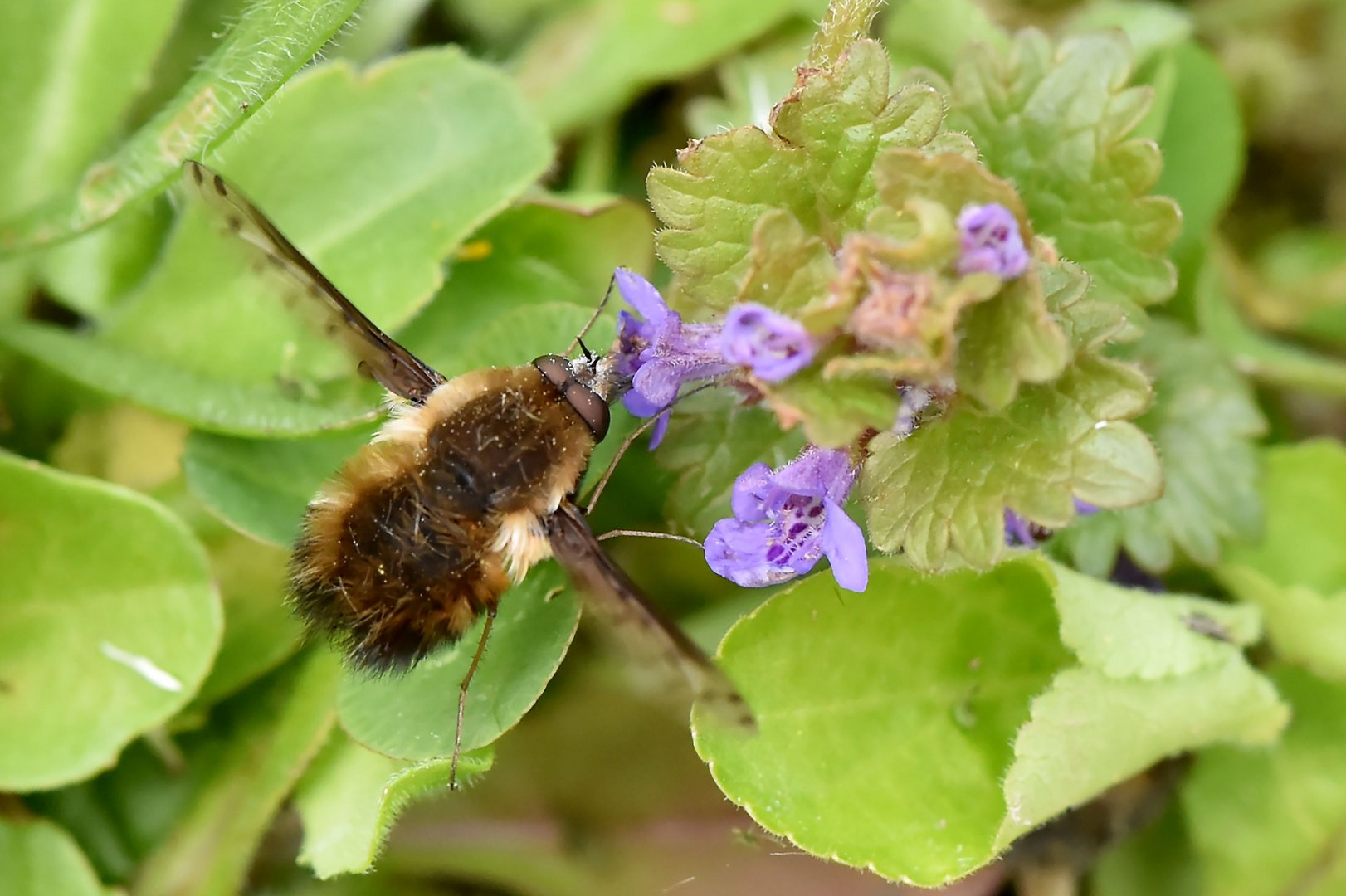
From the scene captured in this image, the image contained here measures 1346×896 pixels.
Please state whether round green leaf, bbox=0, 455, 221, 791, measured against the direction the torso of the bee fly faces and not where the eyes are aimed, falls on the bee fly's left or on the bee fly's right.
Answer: on the bee fly's left

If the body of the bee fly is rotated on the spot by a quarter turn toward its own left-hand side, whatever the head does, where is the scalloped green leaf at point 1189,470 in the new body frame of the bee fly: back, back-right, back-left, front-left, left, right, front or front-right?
back-right

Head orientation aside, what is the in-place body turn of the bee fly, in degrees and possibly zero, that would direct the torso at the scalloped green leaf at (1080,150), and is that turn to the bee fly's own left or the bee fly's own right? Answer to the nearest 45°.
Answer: approximately 45° to the bee fly's own right

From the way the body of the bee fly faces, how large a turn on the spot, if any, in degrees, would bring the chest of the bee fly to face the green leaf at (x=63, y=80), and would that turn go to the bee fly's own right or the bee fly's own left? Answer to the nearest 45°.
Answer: approximately 45° to the bee fly's own left

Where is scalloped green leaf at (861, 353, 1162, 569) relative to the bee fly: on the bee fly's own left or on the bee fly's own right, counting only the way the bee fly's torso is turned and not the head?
on the bee fly's own right

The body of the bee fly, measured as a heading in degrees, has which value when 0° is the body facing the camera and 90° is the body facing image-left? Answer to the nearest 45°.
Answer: approximately 225°

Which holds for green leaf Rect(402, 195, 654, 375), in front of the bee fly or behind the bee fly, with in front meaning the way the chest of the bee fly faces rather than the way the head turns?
in front
